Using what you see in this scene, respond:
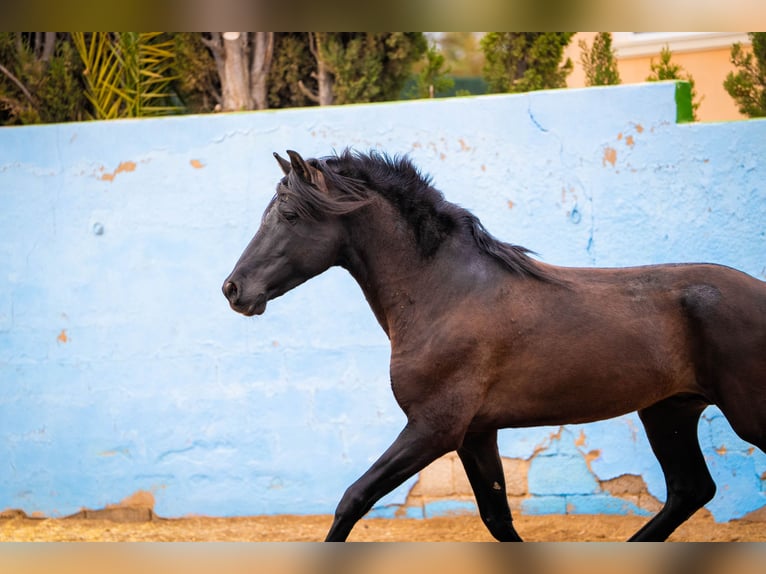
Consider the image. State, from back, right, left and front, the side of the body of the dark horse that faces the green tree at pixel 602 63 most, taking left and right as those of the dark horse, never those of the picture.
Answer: right

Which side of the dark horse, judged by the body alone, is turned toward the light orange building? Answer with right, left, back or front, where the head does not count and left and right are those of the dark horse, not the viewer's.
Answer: right

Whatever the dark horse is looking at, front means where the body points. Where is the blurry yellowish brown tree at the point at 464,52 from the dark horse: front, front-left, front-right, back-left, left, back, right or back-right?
right

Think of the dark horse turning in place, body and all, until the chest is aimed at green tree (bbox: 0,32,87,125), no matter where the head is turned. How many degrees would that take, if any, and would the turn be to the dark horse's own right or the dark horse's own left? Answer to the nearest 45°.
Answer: approximately 45° to the dark horse's own right

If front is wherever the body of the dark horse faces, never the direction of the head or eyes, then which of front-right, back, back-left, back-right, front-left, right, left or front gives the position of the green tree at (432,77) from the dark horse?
right

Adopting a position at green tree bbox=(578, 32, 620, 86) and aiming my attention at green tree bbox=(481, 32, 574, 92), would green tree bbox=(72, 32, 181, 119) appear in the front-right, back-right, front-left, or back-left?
front-left

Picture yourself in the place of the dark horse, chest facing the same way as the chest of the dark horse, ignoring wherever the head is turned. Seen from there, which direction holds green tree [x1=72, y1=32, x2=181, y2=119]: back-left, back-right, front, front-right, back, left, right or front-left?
front-right

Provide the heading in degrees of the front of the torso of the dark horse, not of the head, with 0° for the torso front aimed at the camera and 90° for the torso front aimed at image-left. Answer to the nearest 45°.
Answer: approximately 90°
